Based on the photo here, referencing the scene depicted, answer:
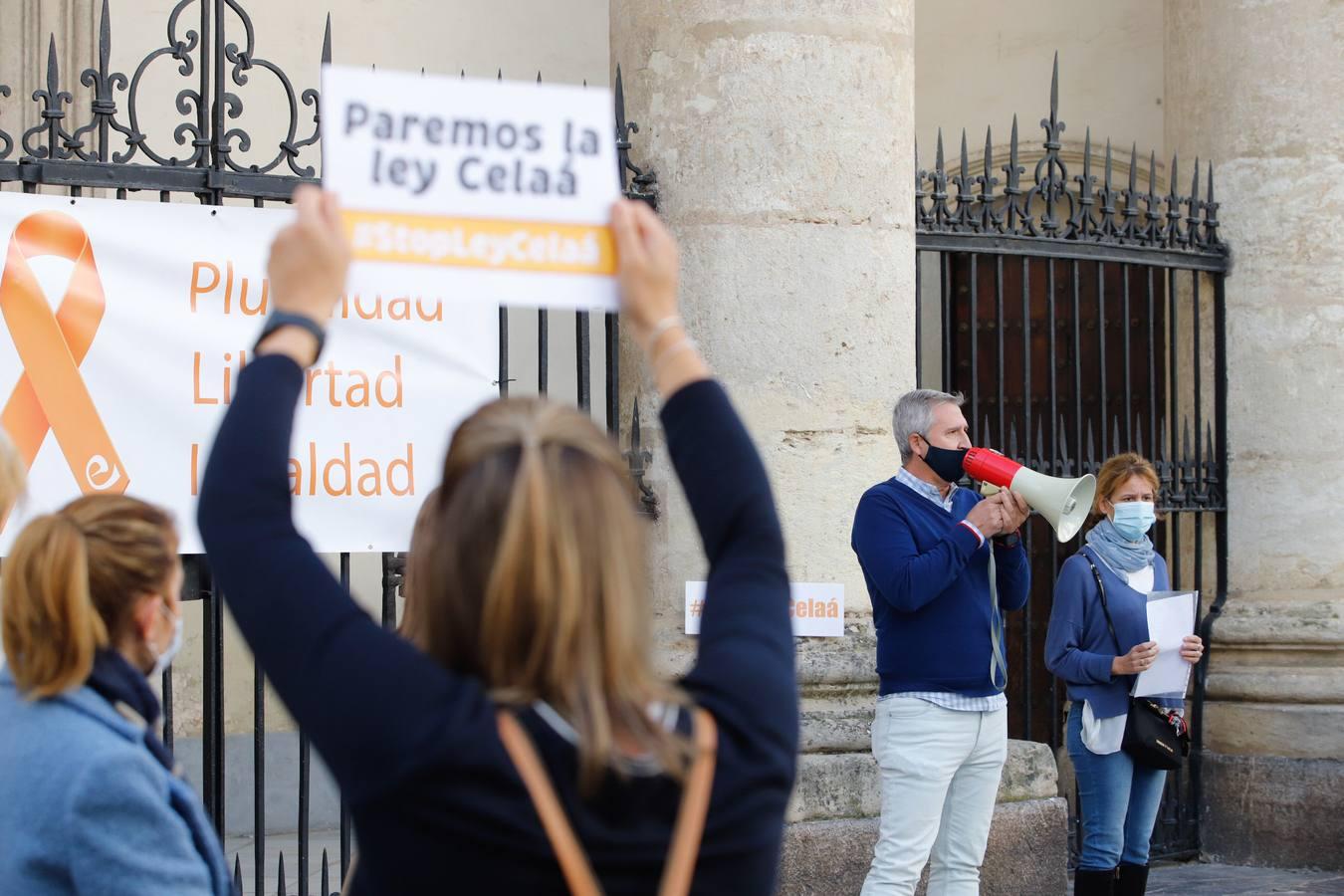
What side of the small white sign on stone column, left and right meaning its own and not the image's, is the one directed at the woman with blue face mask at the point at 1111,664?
left

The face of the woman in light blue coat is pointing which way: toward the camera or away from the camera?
away from the camera

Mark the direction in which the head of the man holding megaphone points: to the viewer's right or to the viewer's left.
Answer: to the viewer's right

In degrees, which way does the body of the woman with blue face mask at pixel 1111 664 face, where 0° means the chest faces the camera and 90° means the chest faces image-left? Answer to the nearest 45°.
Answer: approximately 315°

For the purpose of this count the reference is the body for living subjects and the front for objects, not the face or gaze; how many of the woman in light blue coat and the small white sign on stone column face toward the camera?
1

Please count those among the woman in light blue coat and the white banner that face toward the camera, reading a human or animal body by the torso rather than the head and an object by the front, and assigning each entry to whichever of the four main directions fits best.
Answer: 1

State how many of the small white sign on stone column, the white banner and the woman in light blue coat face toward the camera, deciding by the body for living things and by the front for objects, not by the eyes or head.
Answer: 2

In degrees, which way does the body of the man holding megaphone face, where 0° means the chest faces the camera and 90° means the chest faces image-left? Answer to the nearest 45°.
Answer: approximately 315°
